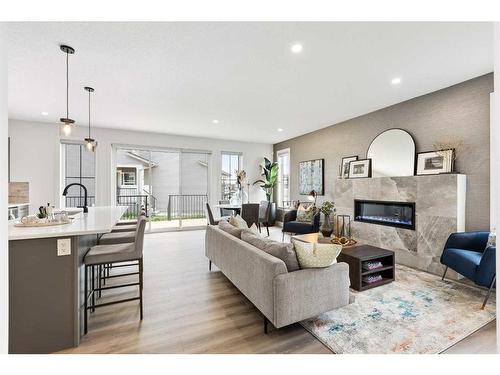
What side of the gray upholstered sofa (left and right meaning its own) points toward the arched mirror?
front

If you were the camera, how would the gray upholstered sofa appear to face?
facing away from the viewer and to the right of the viewer

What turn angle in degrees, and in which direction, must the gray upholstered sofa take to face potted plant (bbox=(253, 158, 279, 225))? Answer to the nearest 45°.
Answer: approximately 45° to its left

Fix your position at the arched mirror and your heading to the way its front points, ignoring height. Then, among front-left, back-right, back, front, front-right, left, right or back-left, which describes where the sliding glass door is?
front-right

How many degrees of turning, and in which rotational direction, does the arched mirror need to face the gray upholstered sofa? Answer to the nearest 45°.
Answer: approximately 45° to its left

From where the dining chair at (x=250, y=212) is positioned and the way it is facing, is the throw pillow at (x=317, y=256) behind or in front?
behind

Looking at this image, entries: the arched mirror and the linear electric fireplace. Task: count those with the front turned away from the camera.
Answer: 0

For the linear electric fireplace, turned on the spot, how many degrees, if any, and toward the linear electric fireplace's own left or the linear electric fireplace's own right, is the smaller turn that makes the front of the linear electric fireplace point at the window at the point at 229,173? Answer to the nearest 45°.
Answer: approximately 45° to the linear electric fireplace's own right

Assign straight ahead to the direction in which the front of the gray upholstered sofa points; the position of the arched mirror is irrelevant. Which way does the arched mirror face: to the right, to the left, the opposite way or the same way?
the opposite way

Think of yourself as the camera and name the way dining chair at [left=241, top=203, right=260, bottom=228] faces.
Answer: facing away from the viewer and to the left of the viewer

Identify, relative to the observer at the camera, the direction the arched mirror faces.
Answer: facing the viewer and to the left of the viewer

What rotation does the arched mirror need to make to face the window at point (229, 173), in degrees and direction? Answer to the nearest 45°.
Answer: approximately 45° to its right

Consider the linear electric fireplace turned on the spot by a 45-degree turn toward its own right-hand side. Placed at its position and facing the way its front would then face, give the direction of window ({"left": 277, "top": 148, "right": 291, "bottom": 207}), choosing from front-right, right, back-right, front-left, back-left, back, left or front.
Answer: front-right

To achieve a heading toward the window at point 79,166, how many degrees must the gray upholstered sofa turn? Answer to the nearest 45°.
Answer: approximately 90° to its left

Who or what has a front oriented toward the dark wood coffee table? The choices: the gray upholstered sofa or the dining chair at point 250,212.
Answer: the gray upholstered sofa

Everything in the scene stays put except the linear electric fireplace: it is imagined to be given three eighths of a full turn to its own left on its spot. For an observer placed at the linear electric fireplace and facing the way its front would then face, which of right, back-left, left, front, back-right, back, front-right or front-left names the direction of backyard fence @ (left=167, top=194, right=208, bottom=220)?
back

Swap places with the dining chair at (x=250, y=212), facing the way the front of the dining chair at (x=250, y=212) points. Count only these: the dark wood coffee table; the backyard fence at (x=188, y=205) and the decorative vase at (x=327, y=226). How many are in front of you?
1

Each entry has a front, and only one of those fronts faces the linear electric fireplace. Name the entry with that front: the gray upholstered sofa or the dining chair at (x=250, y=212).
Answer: the gray upholstered sofa

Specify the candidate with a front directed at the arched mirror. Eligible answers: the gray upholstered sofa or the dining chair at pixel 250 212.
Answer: the gray upholstered sofa
